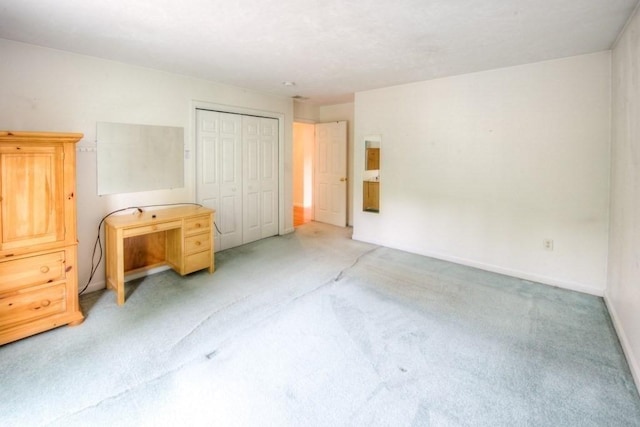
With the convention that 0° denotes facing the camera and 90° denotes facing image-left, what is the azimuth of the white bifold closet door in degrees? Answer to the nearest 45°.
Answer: approximately 315°

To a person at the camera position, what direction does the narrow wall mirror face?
facing the viewer and to the left of the viewer

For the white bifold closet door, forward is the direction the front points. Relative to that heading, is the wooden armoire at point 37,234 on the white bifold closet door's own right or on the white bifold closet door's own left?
on the white bifold closet door's own right

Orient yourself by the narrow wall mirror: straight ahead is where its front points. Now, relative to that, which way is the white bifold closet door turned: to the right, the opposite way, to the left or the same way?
to the left

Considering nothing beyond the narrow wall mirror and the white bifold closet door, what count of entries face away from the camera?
0

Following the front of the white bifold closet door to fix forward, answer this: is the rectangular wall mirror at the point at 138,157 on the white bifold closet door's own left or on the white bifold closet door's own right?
on the white bifold closet door's own right

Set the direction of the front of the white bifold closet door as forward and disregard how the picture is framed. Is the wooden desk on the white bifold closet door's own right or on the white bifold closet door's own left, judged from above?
on the white bifold closet door's own right
